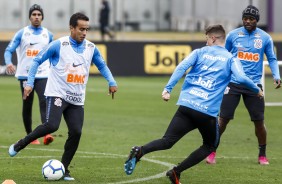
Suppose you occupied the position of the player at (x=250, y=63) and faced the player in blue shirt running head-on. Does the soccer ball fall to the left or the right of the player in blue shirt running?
right

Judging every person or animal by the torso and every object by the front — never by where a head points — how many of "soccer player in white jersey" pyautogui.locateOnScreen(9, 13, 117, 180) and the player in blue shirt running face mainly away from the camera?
1

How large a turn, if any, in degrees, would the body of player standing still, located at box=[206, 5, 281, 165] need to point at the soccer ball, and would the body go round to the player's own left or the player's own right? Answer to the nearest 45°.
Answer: approximately 45° to the player's own right

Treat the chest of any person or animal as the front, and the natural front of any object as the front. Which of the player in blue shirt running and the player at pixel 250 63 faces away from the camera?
the player in blue shirt running

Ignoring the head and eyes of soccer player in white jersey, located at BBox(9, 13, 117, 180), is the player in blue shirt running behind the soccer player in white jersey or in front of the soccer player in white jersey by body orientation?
in front

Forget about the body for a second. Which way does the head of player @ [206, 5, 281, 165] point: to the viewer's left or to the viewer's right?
to the viewer's left

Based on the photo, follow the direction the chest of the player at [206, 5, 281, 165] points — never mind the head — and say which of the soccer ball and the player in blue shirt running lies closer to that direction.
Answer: the player in blue shirt running

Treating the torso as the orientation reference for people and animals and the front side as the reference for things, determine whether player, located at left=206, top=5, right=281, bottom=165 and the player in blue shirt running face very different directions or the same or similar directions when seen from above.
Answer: very different directions

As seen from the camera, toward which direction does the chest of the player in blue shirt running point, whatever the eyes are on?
away from the camera

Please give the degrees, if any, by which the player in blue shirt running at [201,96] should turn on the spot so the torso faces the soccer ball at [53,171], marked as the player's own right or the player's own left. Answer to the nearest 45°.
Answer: approximately 90° to the player's own left
